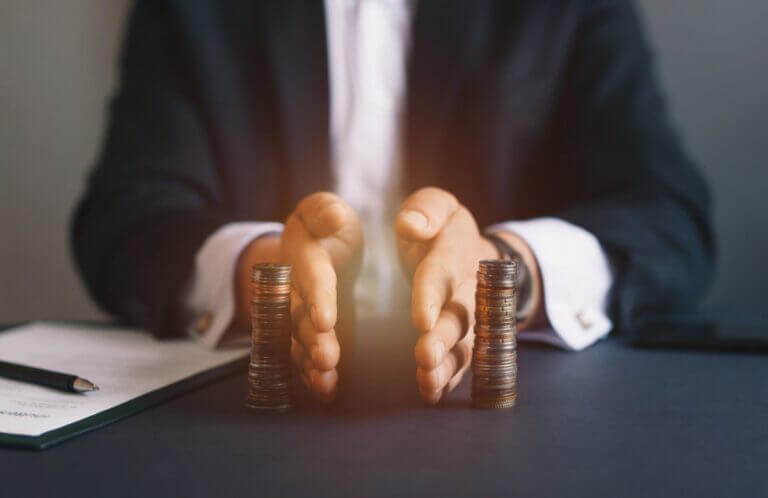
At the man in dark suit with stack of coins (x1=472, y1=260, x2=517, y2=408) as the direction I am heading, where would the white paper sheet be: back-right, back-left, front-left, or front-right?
front-right

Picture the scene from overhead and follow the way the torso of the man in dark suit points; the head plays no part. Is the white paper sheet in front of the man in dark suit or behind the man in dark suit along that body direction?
in front

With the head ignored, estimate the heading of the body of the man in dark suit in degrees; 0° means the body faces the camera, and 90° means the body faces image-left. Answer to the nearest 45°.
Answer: approximately 0°

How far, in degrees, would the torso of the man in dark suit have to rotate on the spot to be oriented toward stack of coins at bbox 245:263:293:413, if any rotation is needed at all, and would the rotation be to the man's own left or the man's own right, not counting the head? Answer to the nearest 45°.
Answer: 0° — they already face it

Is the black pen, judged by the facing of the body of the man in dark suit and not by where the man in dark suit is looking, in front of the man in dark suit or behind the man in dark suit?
in front

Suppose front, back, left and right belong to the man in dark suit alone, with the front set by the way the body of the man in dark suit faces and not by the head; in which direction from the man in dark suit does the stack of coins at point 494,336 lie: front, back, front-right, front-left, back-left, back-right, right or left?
front
